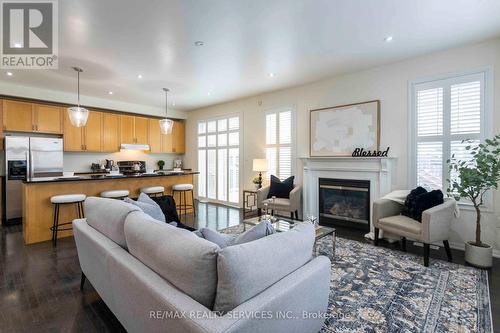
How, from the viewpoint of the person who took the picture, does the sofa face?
facing away from the viewer and to the right of the viewer

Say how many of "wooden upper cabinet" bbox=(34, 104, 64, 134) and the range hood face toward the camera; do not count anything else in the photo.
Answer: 2

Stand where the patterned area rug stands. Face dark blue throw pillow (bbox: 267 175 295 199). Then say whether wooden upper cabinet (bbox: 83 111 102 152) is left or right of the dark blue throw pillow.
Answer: left

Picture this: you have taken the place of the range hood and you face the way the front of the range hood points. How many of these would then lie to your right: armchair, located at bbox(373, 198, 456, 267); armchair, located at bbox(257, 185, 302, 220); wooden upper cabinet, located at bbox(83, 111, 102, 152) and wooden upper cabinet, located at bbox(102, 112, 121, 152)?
2

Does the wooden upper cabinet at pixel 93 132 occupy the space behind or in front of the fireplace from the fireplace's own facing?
in front

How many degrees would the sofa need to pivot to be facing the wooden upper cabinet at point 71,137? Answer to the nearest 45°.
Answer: approximately 90° to its left

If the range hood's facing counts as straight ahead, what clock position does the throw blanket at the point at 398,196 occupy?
The throw blanket is roughly at 11 o'clock from the range hood.

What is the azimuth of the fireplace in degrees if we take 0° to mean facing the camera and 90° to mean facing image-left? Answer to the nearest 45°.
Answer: approximately 45°

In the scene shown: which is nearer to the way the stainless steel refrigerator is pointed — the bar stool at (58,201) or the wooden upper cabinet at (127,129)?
the bar stool

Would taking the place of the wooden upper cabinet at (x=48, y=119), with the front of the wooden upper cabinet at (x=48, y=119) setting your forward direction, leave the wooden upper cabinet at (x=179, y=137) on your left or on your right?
on your left

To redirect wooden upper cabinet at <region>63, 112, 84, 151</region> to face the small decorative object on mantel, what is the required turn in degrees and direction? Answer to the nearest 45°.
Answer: approximately 45° to its left
